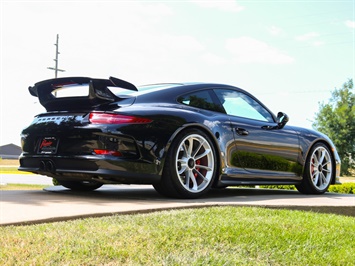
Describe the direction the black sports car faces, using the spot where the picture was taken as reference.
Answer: facing away from the viewer and to the right of the viewer
